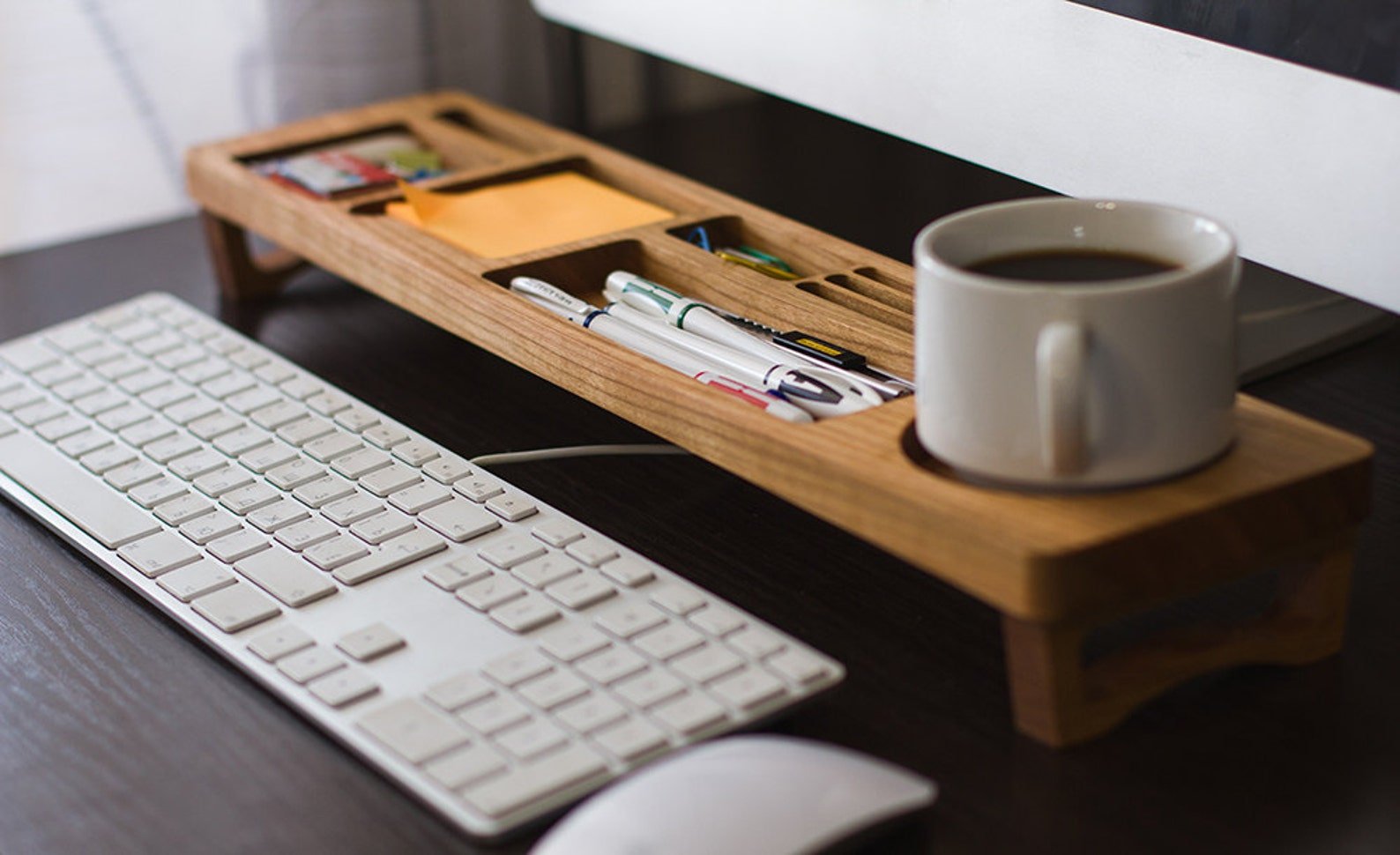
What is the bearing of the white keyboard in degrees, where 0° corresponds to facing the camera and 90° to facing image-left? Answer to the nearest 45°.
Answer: approximately 45°

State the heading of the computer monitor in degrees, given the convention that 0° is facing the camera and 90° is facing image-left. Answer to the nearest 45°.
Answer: approximately 45°

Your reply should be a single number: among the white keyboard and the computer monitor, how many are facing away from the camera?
0

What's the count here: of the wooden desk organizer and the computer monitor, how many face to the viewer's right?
0
